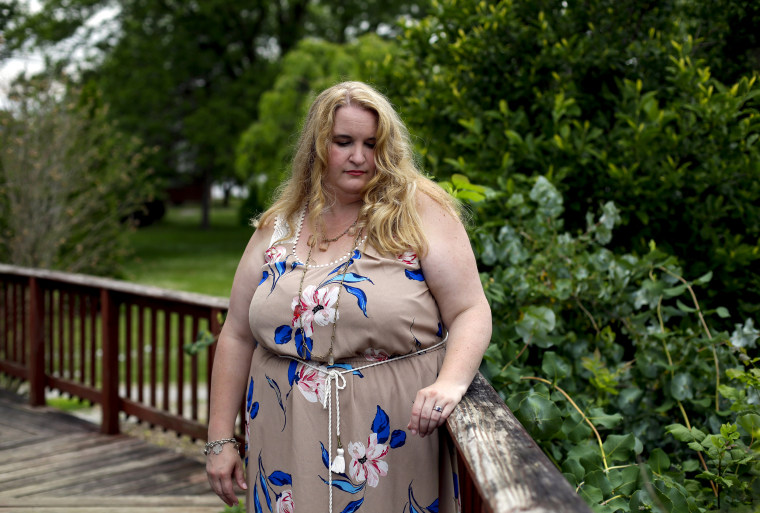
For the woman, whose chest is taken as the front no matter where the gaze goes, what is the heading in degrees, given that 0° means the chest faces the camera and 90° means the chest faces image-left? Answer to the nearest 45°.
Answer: approximately 0°

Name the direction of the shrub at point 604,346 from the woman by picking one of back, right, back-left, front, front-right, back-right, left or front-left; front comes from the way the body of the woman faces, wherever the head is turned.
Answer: back-left

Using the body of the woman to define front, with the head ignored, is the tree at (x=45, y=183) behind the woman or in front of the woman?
behind

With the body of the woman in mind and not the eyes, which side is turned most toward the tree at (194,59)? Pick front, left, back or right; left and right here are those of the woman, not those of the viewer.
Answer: back
